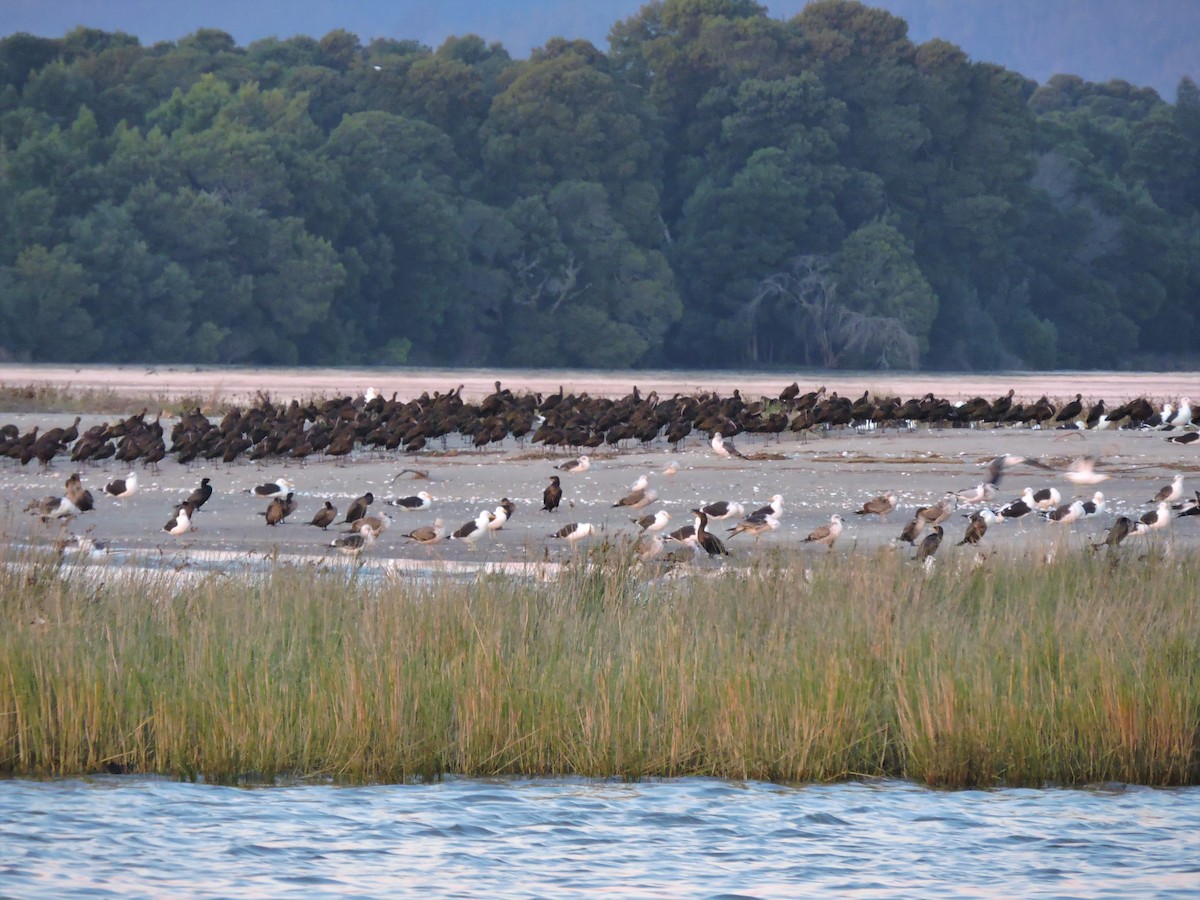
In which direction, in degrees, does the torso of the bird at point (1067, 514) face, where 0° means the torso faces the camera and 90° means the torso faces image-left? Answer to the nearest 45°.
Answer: approximately 270°

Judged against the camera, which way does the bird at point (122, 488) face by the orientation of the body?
to the viewer's right

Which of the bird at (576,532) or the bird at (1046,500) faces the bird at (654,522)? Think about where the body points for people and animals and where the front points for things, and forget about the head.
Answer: the bird at (576,532)

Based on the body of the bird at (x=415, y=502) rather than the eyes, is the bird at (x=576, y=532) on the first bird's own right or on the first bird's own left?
on the first bird's own right

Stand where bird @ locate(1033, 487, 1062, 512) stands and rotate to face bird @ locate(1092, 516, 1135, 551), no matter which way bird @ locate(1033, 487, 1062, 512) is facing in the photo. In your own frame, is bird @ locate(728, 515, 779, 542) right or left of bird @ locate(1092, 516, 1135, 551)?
right

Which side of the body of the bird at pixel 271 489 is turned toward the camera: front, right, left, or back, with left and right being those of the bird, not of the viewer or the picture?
right
